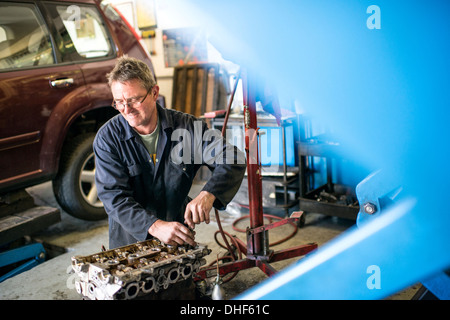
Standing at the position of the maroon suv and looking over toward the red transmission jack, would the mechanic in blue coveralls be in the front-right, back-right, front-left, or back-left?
front-right

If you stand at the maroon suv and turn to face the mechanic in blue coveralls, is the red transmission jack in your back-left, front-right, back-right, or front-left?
front-left

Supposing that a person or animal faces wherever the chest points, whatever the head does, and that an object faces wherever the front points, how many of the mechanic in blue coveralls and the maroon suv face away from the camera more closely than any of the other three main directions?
0

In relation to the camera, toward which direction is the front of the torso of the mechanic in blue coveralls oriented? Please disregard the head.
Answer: toward the camera

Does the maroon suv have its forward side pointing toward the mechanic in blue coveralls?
no

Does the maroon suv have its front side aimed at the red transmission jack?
no

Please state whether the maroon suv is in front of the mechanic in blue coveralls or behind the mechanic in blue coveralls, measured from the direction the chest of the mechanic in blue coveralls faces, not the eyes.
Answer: behind
